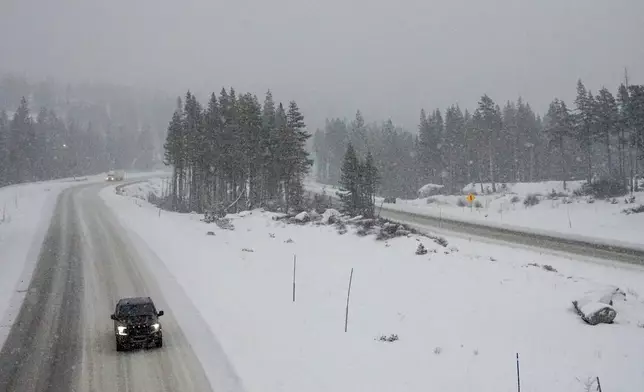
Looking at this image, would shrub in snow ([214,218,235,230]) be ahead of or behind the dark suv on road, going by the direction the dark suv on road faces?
behind

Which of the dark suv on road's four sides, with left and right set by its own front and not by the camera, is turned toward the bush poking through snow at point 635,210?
left

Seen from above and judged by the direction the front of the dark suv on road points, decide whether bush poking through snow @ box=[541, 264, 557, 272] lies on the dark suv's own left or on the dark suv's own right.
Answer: on the dark suv's own left

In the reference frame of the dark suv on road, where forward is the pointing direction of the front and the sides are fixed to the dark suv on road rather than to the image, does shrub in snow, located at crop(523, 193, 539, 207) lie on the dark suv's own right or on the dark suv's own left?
on the dark suv's own left

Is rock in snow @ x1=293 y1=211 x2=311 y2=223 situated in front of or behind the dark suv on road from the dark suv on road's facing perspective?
behind

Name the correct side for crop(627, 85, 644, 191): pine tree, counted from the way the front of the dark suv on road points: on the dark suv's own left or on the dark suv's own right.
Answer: on the dark suv's own left

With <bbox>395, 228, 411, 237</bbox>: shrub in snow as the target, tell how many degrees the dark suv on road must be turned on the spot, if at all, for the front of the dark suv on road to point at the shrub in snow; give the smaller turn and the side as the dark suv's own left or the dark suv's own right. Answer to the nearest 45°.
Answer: approximately 135° to the dark suv's own left

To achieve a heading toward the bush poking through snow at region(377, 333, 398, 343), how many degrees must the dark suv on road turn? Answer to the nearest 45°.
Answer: approximately 90° to its left

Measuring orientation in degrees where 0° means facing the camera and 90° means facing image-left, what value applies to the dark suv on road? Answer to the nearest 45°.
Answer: approximately 0°
